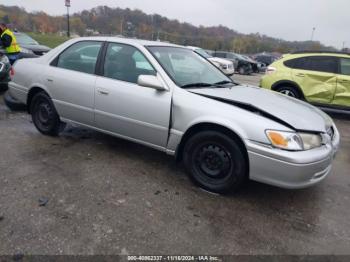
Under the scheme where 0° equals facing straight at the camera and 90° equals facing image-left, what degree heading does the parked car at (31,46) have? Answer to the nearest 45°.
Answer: approximately 315°

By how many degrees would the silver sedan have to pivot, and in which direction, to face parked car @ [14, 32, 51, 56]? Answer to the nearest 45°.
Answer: approximately 180°

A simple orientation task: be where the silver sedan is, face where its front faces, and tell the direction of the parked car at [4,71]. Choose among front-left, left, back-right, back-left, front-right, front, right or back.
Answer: back

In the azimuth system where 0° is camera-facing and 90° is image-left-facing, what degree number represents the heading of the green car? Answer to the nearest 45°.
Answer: approximately 270°

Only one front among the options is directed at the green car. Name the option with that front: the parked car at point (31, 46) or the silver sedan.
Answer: the parked car

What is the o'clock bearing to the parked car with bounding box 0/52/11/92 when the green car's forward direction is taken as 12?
The parked car is roughly at 5 o'clock from the green car.

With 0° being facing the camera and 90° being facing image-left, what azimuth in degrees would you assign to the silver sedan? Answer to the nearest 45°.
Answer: approximately 315°

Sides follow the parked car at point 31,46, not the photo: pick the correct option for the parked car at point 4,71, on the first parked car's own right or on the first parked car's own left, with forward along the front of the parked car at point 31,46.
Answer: on the first parked car's own right

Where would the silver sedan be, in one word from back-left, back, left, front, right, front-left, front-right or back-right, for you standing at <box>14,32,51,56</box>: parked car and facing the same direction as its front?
front-right
